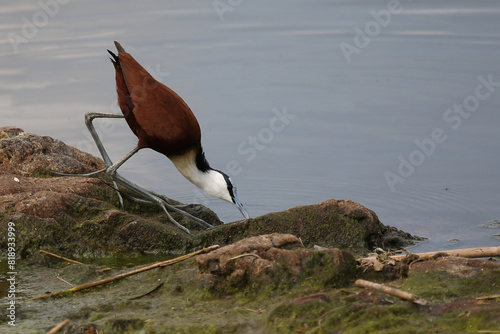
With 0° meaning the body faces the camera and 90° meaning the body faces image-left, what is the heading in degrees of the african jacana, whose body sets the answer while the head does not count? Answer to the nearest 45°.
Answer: approximately 270°

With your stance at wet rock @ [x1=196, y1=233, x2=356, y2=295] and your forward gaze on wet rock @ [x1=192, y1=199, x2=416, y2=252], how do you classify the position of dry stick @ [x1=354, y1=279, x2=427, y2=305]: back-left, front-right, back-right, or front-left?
back-right

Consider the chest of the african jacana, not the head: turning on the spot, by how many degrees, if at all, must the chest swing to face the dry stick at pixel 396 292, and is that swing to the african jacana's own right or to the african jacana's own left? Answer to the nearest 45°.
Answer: approximately 90° to the african jacana's own right

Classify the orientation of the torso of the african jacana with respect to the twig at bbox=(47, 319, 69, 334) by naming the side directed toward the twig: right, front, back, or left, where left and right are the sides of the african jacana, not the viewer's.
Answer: right

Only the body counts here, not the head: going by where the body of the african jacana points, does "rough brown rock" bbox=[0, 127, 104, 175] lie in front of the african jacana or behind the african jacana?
behind

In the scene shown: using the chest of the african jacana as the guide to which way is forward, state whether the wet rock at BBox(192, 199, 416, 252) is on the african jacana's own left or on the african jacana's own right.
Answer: on the african jacana's own right

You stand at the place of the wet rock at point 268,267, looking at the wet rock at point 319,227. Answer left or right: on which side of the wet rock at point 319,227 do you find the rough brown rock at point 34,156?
left
